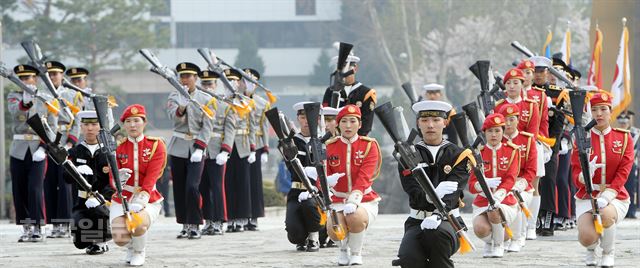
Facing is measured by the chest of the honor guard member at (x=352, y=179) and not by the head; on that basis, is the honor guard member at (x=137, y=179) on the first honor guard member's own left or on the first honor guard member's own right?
on the first honor guard member's own right

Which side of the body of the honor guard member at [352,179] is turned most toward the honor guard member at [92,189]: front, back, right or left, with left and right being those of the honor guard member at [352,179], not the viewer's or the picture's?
right

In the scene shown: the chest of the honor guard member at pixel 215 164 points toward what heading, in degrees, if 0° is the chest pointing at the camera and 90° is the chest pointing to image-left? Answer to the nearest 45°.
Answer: approximately 0°
